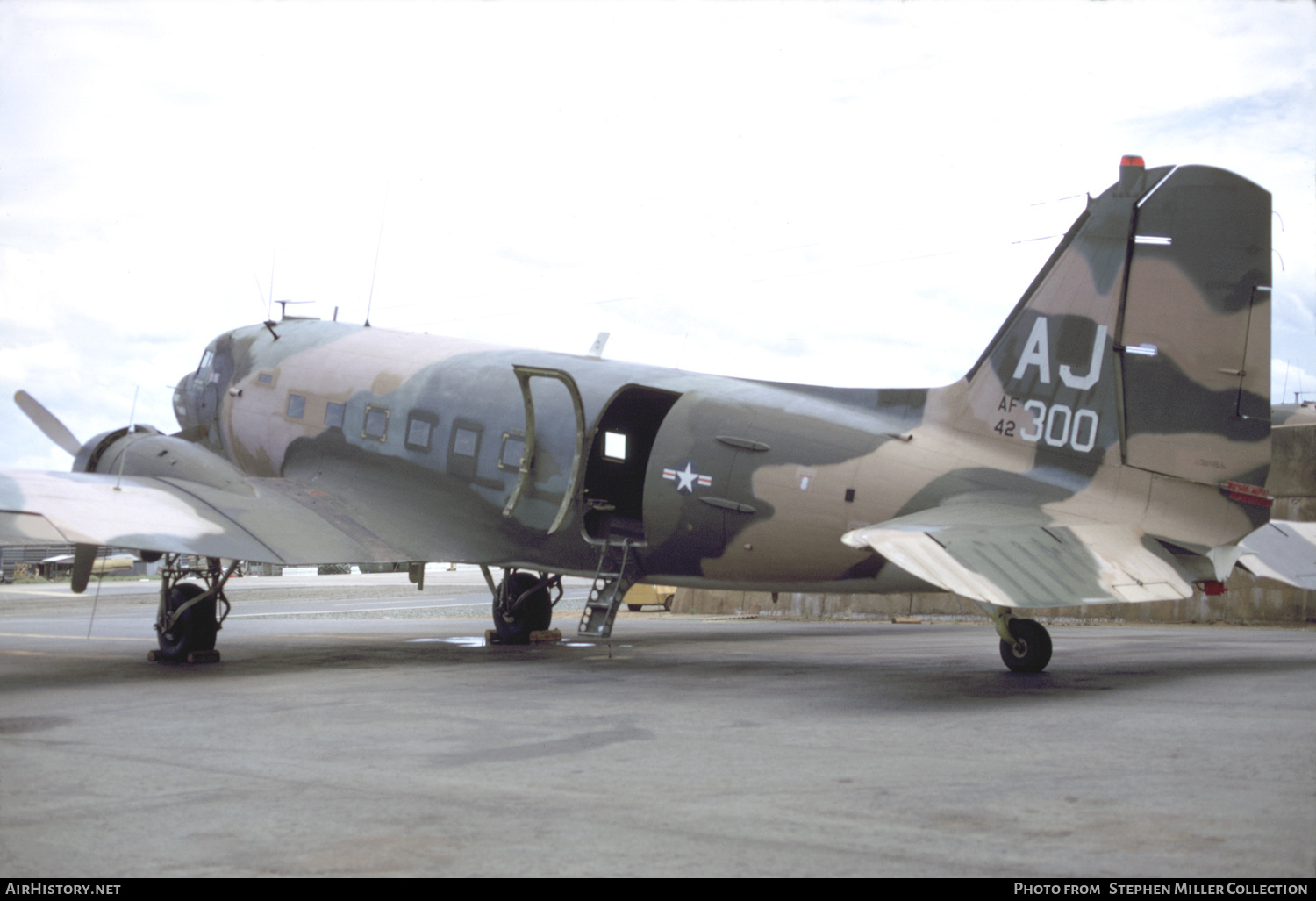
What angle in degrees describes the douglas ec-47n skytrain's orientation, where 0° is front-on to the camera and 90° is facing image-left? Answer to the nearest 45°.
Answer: approximately 135°

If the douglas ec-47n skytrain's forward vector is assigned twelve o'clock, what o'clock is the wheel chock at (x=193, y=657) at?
The wheel chock is roughly at 11 o'clock from the douglas ec-47n skytrain.
